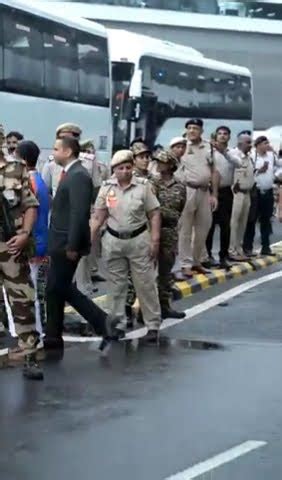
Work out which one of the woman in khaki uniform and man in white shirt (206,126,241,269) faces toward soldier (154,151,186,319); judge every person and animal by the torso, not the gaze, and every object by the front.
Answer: the man in white shirt

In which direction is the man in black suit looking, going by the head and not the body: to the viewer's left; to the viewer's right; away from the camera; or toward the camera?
to the viewer's left

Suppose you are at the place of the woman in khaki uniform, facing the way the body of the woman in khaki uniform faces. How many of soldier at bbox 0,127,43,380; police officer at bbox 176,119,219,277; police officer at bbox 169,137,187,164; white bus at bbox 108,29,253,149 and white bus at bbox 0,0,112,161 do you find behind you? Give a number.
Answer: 4

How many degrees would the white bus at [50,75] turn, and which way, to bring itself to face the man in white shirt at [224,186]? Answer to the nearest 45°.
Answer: approximately 90° to its left

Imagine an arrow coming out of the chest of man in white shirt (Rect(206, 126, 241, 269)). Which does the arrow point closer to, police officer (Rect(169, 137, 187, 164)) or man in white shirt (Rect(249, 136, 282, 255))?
the police officer

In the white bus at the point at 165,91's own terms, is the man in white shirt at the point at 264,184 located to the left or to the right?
on its left

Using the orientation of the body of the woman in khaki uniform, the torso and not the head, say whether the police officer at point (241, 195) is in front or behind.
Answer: behind

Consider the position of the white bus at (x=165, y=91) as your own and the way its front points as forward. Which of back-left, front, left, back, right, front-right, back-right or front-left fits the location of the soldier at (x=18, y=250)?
front-left

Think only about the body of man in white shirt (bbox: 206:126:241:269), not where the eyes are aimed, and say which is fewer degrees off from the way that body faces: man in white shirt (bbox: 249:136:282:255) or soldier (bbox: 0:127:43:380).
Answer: the soldier

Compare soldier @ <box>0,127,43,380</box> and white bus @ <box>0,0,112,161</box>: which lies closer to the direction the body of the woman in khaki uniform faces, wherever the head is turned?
the soldier

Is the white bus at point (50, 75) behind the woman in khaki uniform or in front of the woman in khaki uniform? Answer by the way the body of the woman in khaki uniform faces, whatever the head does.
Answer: behind

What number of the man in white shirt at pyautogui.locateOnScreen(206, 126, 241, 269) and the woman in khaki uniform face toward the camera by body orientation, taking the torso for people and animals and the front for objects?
2

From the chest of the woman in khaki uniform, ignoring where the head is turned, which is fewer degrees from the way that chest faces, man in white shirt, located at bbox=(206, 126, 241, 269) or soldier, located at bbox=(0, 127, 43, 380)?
the soldier

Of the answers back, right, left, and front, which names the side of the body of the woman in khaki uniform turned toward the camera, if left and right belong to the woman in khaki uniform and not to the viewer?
front

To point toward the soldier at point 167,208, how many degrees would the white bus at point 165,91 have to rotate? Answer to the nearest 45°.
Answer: approximately 45° to its left
